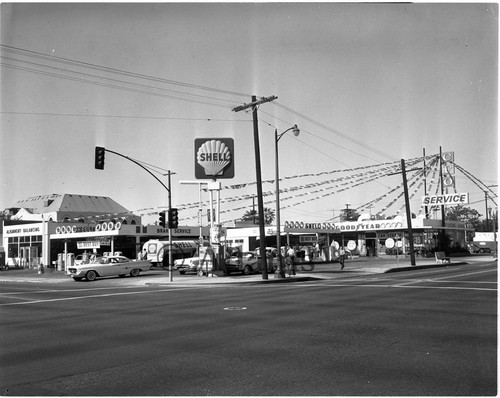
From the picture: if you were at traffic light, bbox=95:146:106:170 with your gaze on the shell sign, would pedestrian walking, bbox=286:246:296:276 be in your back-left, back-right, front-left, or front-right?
front-right

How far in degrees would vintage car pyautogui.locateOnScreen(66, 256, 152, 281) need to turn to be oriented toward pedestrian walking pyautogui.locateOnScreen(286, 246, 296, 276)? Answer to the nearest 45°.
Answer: approximately 135° to its left

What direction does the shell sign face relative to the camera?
toward the camera

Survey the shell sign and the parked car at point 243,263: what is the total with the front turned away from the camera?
0

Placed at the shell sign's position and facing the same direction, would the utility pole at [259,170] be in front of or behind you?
in front

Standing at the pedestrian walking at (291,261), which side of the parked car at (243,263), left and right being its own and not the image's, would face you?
left

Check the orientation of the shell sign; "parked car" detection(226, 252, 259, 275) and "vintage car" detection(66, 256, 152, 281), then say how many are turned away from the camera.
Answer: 0

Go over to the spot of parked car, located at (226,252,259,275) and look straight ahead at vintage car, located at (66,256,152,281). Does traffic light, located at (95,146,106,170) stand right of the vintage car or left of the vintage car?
left

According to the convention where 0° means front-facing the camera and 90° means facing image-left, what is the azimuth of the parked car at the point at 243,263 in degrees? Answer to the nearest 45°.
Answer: approximately 45°

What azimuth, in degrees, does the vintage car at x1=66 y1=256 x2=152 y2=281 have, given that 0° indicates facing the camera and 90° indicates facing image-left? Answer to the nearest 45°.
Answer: approximately 45°
